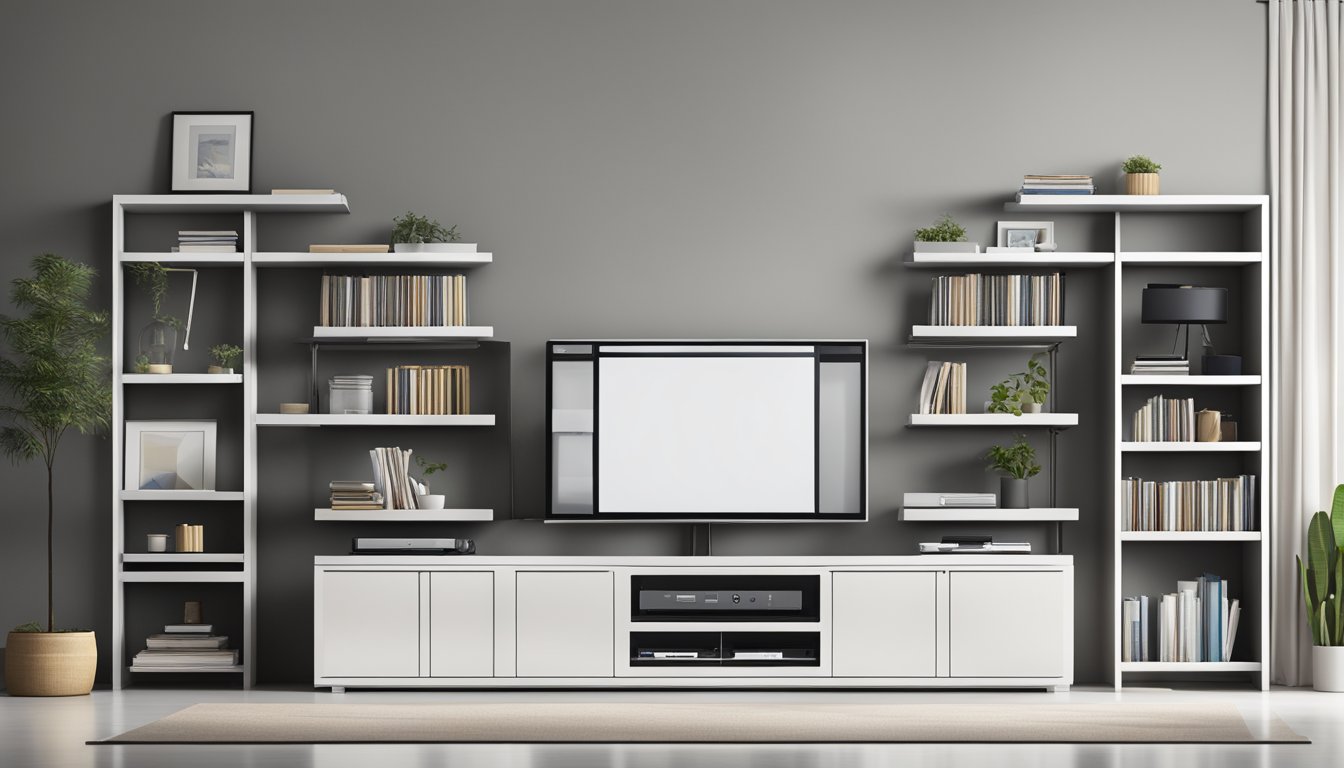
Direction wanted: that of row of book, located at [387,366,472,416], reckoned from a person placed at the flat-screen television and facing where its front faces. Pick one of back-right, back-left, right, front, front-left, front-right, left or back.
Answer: right

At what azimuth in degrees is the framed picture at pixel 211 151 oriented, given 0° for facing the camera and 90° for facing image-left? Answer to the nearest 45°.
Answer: approximately 0°

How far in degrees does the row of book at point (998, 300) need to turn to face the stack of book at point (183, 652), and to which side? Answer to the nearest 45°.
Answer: approximately 90° to its right

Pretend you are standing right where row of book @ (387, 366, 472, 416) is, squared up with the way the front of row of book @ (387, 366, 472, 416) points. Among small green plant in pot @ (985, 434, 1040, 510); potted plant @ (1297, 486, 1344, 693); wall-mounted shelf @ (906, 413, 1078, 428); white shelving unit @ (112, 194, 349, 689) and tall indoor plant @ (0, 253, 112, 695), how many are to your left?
3

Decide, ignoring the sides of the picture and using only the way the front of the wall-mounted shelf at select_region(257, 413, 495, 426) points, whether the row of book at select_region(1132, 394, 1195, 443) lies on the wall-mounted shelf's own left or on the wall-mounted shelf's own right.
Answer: on the wall-mounted shelf's own left

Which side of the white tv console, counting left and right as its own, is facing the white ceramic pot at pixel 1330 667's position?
left

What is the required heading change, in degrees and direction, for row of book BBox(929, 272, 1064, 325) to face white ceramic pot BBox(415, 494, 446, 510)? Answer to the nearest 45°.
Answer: approximately 90° to its right

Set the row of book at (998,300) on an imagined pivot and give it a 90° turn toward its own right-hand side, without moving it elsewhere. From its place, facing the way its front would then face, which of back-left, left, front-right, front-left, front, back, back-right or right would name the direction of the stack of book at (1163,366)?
back

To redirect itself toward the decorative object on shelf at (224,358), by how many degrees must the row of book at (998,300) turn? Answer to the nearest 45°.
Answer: approximately 90° to its right
